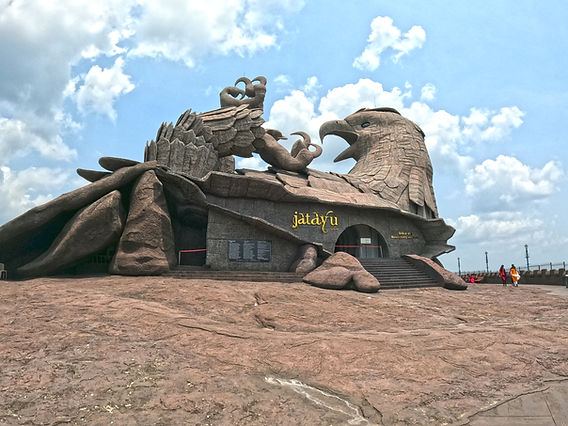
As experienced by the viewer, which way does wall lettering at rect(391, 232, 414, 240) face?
facing the viewer
